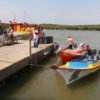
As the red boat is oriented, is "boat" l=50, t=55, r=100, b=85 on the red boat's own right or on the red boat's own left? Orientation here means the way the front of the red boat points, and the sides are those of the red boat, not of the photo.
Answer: on the red boat's own left

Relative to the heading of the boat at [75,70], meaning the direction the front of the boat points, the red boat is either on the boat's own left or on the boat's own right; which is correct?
on the boat's own right

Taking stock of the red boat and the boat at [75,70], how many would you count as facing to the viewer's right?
0

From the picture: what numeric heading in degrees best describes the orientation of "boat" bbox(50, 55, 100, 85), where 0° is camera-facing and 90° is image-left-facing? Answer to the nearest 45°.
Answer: approximately 45°

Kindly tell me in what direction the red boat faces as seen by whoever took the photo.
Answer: facing the viewer and to the left of the viewer

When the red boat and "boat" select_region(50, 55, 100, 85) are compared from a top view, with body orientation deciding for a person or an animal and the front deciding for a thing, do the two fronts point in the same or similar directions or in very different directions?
same or similar directions
